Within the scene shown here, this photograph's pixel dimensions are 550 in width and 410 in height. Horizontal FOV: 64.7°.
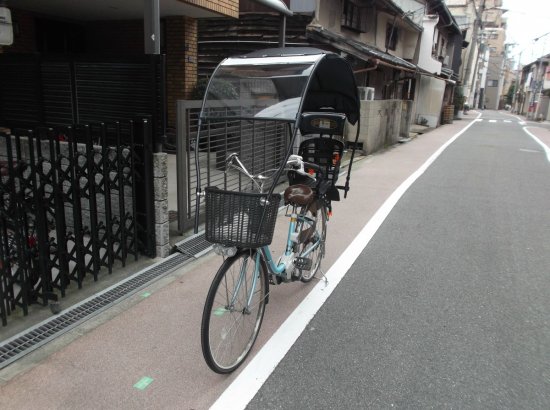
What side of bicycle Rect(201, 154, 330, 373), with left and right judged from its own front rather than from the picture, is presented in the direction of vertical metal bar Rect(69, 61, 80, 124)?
right

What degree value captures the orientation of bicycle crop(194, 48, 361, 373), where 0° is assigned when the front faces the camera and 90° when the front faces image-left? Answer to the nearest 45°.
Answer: approximately 45°

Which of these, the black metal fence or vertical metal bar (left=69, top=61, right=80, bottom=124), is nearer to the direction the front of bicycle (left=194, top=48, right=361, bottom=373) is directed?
the black metal fence

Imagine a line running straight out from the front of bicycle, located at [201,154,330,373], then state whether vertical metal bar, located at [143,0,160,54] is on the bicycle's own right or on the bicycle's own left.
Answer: on the bicycle's own right

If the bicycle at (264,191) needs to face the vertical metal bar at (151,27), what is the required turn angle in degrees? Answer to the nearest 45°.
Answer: approximately 90° to its right

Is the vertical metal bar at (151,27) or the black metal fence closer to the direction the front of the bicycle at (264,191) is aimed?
the black metal fence

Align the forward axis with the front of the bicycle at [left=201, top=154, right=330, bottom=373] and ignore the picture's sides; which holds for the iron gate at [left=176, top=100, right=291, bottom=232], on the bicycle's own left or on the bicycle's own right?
on the bicycle's own right

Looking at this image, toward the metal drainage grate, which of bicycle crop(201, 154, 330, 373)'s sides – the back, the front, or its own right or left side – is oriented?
right

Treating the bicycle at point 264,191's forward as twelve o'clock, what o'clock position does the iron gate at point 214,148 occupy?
The iron gate is roughly at 4 o'clock from the bicycle.
